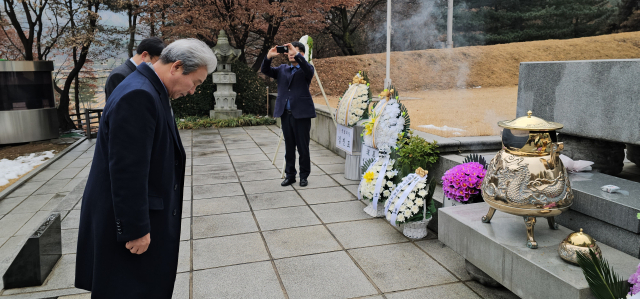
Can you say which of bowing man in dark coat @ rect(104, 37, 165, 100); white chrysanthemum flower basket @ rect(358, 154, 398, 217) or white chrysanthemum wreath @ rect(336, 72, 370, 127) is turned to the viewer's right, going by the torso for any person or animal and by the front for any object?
the bowing man in dark coat

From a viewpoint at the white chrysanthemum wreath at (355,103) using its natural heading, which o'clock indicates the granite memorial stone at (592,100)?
The granite memorial stone is roughly at 9 o'clock from the white chrysanthemum wreath.

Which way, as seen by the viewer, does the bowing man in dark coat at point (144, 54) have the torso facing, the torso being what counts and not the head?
to the viewer's right

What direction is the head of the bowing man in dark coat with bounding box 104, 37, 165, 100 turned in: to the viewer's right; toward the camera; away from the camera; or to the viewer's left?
to the viewer's right

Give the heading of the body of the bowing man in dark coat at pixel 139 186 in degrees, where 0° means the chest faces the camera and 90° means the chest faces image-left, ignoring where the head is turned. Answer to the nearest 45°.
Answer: approximately 270°

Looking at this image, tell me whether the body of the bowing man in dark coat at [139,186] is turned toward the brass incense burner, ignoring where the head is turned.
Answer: yes

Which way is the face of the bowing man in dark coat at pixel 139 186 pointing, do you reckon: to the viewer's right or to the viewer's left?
to the viewer's right

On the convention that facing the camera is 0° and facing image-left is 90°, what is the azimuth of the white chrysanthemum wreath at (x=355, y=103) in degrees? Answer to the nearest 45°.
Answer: approximately 45°

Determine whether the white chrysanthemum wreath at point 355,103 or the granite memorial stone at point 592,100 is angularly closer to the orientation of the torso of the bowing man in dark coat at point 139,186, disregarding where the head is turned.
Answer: the granite memorial stone

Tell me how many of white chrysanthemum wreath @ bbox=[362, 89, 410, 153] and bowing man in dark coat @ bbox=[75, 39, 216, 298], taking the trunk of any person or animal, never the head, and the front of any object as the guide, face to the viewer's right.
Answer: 1
